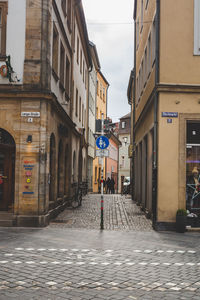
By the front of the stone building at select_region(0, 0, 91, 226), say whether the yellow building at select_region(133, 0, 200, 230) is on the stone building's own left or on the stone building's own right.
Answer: on the stone building's own left
